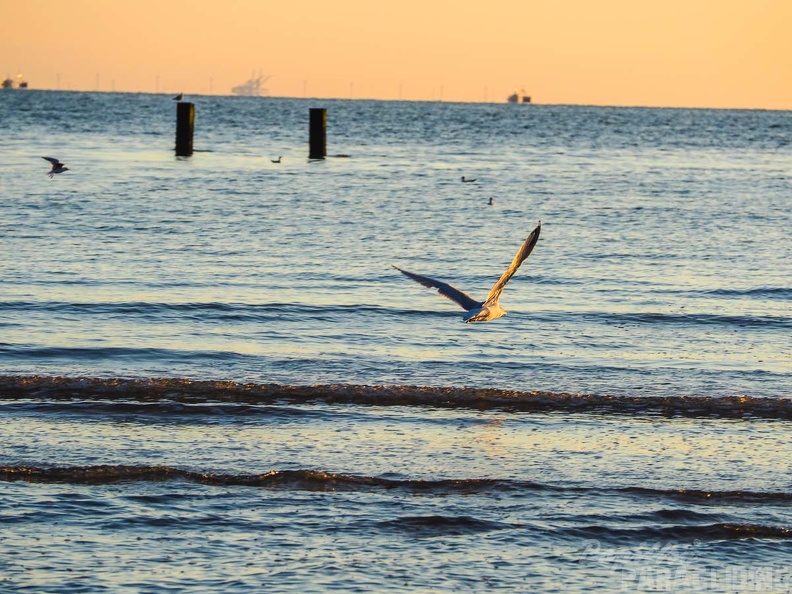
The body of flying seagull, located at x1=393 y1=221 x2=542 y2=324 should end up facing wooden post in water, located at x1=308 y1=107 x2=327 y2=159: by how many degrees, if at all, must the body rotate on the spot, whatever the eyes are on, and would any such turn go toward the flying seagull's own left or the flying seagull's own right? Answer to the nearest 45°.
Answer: approximately 45° to the flying seagull's own left

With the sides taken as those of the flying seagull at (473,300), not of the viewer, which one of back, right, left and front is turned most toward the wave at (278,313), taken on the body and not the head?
left

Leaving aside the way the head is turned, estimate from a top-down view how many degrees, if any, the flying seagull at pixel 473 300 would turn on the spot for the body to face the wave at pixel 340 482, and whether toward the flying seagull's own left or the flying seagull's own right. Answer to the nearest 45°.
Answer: approximately 180°

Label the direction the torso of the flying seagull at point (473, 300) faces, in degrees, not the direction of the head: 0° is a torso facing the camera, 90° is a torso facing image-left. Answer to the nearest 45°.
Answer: approximately 225°

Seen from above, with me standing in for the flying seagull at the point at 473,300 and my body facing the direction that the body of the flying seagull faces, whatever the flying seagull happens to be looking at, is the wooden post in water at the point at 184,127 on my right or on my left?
on my left

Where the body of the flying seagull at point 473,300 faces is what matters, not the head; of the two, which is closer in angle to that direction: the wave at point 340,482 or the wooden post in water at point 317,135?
the wooden post in water
